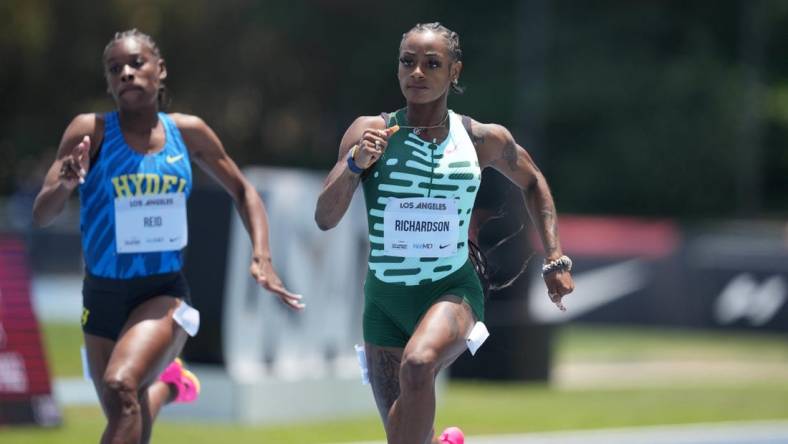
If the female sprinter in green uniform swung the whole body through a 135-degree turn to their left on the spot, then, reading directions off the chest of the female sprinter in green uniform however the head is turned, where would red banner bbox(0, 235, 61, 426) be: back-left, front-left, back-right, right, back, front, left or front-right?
left

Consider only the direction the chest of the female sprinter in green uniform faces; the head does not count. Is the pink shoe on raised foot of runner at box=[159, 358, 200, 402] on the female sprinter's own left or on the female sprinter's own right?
on the female sprinter's own right

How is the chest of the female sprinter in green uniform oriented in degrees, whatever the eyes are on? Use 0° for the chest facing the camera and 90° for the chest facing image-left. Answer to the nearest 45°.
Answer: approximately 0°
